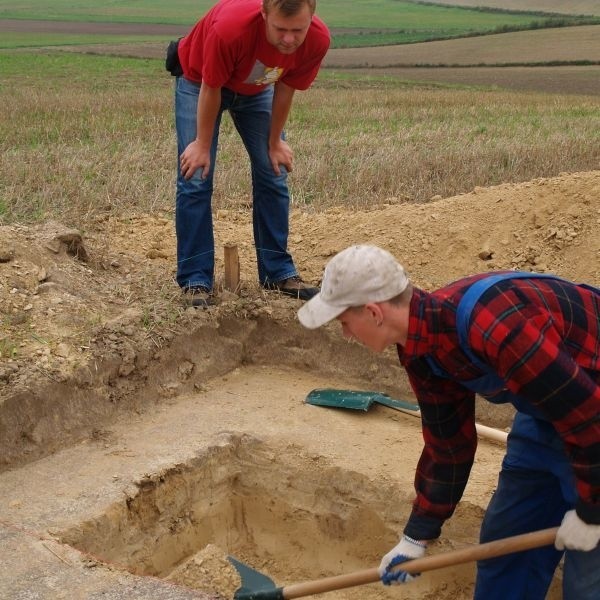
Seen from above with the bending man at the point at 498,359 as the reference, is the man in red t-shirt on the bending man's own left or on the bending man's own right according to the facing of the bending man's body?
on the bending man's own right

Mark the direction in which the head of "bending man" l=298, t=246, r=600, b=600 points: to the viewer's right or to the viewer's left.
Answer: to the viewer's left

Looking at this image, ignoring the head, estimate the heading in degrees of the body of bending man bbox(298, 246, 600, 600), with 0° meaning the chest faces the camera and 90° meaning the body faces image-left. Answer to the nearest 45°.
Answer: approximately 90°
